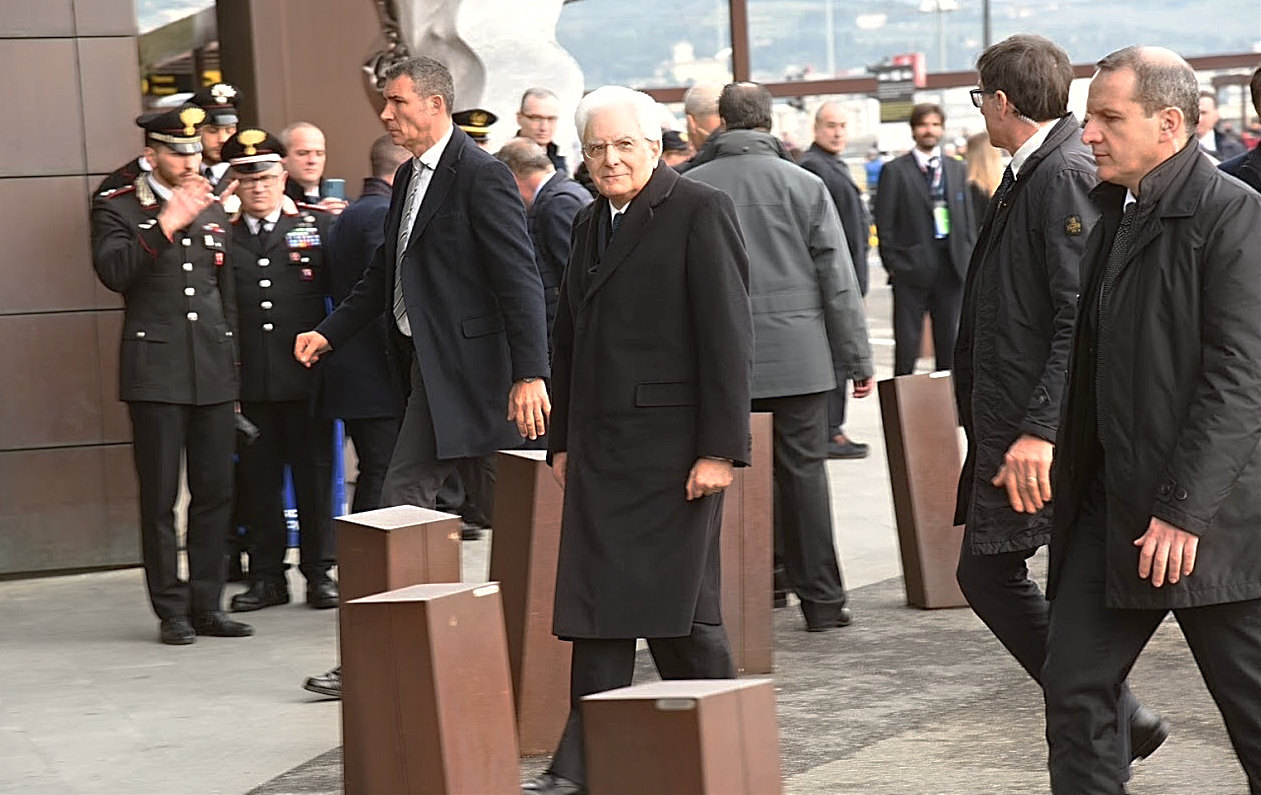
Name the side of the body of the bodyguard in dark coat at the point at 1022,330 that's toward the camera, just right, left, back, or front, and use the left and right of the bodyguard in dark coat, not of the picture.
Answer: left

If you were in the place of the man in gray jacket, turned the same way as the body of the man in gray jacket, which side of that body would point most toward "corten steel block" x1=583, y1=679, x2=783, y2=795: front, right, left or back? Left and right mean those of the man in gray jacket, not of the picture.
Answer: back

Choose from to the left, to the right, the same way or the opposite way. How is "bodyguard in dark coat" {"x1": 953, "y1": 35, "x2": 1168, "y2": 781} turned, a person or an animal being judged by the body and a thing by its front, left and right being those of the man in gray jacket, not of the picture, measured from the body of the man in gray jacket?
to the left

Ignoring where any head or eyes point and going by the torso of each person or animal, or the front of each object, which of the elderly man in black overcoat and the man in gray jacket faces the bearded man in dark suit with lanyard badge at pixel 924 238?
the man in gray jacket

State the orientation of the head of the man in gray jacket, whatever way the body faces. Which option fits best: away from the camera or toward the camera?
away from the camera

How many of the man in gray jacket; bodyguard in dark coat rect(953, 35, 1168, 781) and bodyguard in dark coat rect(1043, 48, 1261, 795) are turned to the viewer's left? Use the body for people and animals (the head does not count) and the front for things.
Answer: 2

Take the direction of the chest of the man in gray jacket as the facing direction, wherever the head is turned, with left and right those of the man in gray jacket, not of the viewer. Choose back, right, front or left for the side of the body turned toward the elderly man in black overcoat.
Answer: back

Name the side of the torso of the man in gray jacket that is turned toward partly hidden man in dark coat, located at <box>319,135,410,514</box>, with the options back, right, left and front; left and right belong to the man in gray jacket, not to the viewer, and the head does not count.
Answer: left

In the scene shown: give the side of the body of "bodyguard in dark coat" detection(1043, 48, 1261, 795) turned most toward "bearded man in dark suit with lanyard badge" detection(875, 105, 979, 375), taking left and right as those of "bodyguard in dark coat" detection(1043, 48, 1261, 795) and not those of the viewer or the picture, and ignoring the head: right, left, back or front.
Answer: right

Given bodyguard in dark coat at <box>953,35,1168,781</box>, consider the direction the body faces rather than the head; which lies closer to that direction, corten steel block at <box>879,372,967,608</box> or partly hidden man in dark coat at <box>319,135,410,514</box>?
the partly hidden man in dark coat

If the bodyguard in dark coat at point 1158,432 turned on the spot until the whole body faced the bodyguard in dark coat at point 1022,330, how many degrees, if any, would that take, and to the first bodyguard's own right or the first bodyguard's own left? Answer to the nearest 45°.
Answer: approximately 90° to the first bodyguard's own right

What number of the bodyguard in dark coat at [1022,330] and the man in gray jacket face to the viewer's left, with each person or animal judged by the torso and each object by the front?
1

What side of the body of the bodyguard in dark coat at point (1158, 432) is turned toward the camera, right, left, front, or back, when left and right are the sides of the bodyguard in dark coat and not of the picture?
left

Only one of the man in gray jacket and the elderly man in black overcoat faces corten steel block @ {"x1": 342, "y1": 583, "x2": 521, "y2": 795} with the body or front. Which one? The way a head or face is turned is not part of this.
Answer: the elderly man in black overcoat

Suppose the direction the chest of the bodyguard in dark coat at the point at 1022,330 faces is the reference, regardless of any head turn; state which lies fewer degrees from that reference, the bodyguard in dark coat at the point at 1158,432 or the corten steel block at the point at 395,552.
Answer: the corten steel block

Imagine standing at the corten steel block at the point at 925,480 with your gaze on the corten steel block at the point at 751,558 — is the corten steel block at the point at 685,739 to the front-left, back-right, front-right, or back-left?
front-left

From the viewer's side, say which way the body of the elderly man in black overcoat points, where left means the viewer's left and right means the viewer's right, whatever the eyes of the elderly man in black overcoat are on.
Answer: facing the viewer and to the left of the viewer

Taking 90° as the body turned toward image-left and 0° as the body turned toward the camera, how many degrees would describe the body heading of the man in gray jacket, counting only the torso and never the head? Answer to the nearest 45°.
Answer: approximately 180°

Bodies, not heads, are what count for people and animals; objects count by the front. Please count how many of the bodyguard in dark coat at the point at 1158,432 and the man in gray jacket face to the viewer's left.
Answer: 1
